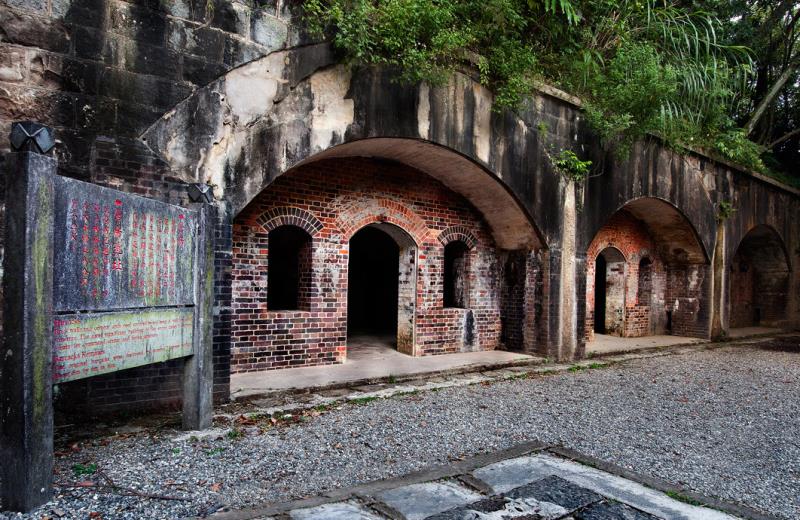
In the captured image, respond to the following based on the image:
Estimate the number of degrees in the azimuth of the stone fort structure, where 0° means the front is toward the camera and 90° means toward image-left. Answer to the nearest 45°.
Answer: approximately 315°

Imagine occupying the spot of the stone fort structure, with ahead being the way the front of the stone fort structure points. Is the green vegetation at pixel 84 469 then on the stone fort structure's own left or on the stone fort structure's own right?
on the stone fort structure's own right

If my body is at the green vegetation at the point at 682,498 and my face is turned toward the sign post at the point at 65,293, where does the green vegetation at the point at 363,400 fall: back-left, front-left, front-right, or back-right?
front-right

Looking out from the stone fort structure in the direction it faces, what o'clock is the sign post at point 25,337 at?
The sign post is roughly at 2 o'clock from the stone fort structure.

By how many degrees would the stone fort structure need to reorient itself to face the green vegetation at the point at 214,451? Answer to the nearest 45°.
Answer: approximately 45° to its right

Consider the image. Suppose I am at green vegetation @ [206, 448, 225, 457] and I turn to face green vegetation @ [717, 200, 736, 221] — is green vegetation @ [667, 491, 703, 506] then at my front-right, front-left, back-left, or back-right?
front-right

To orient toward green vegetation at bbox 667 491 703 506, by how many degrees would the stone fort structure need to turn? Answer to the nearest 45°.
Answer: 0° — it already faces it
